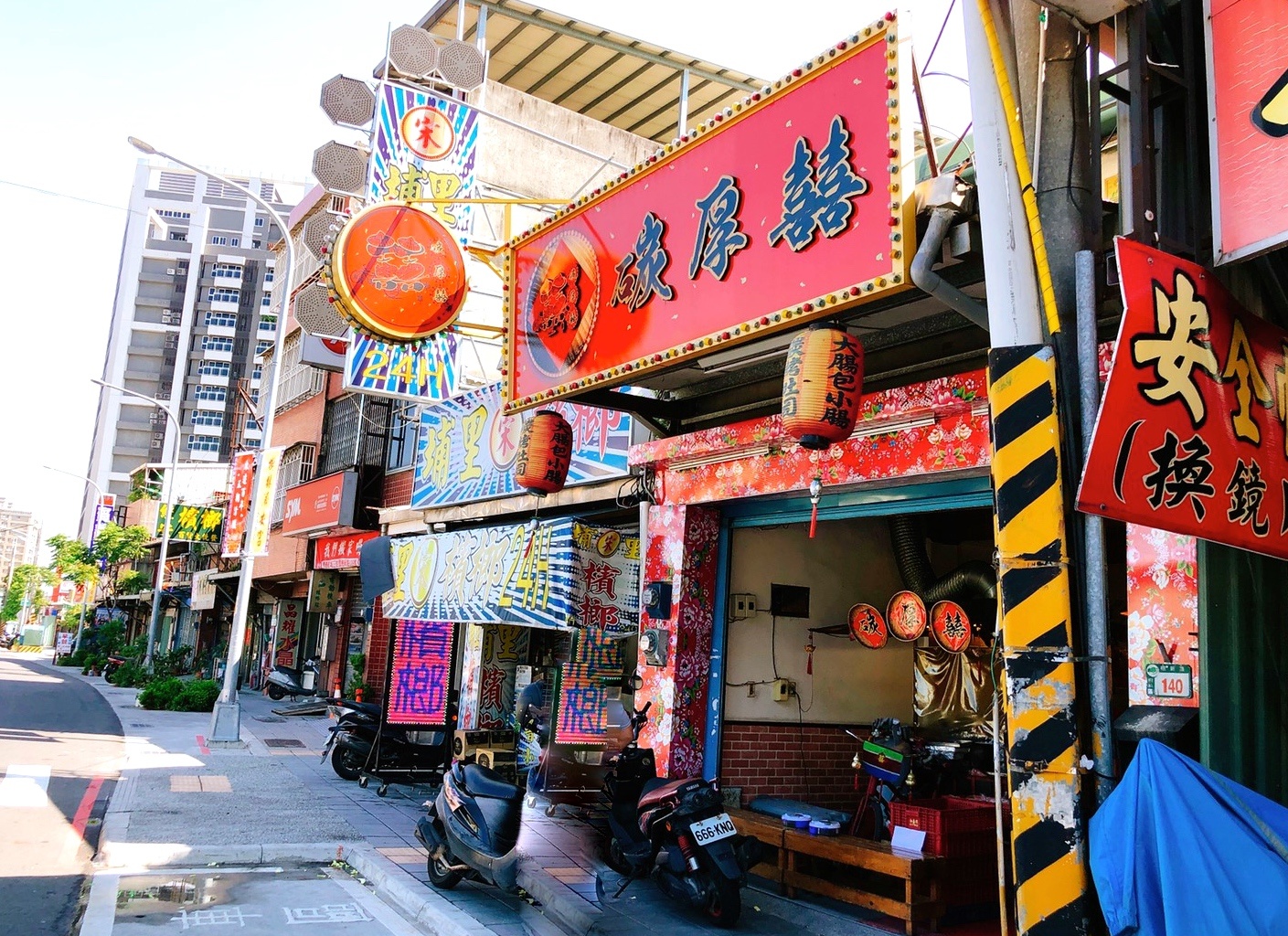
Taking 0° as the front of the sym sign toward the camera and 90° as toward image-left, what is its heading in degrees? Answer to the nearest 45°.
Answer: approximately 45°

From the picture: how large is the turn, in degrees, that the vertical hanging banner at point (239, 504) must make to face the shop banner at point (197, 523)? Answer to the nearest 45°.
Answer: approximately 180°

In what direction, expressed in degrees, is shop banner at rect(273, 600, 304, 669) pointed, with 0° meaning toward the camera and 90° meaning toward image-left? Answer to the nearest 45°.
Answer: approximately 0°

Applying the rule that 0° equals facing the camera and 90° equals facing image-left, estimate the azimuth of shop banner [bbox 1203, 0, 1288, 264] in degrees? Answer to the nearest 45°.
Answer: approximately 45°

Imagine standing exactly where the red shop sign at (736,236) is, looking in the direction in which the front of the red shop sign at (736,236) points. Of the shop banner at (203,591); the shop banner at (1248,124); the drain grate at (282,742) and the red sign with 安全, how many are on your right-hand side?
2

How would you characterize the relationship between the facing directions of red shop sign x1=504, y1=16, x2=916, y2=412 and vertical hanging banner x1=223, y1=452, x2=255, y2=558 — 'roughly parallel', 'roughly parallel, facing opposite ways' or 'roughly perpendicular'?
roughly perpendicular
